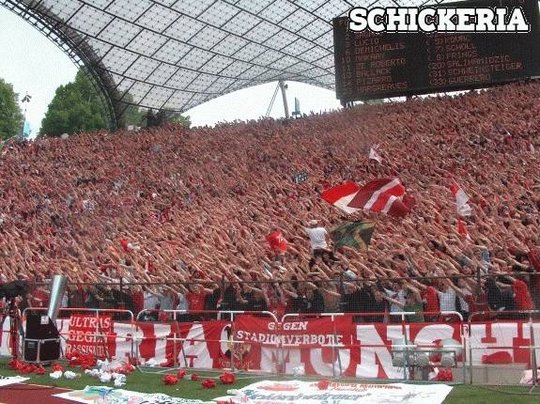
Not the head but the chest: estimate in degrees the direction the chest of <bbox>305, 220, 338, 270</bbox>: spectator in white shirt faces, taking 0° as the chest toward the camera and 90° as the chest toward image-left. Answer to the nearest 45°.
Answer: approximately 180°

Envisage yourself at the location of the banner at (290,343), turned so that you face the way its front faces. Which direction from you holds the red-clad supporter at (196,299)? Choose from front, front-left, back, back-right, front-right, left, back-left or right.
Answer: back-right

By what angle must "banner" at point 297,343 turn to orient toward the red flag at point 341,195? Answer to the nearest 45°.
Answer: approximately 180°

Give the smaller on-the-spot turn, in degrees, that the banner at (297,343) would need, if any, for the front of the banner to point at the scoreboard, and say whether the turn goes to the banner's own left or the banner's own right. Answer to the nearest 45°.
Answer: approximately 180°

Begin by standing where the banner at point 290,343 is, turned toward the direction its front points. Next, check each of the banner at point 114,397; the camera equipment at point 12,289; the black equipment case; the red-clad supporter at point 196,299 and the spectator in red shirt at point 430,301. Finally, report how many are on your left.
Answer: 1

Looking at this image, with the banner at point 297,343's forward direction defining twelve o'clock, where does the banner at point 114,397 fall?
the banner at point 114,397 is roughly at 2 o'clock from the banner at point 297,343.

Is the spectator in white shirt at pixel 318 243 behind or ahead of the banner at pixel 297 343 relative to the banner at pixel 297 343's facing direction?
behind

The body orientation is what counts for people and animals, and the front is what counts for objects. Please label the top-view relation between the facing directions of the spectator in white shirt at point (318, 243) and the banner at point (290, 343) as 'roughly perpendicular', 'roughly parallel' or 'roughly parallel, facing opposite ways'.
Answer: roughly parallel, facing opposite ways

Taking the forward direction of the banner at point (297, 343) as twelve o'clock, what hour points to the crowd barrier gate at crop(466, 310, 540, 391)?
The crowd barrier gate is roughly at 10 o'clock from the banner.

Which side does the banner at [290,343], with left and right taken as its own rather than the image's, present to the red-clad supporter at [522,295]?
left

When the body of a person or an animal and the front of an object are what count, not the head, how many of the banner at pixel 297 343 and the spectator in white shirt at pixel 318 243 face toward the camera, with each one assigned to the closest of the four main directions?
1

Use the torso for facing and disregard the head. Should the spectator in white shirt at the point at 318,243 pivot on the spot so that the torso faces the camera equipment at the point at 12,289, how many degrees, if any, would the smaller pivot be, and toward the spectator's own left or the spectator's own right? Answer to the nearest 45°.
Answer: approximately 90° to the spectator's own left

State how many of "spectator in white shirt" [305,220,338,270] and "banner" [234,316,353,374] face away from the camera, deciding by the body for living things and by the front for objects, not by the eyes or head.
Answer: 1

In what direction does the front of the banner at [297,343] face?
toward the camera

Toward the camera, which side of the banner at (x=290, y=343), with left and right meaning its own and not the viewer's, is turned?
front

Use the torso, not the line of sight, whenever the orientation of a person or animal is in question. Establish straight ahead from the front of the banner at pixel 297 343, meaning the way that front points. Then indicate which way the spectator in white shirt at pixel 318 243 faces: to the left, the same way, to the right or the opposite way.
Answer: the opposite way

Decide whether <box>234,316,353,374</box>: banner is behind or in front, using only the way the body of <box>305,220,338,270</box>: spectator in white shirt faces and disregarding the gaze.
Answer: behind

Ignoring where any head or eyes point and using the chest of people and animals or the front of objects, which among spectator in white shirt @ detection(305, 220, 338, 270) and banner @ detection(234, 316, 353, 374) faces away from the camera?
the spectator in white shirt
